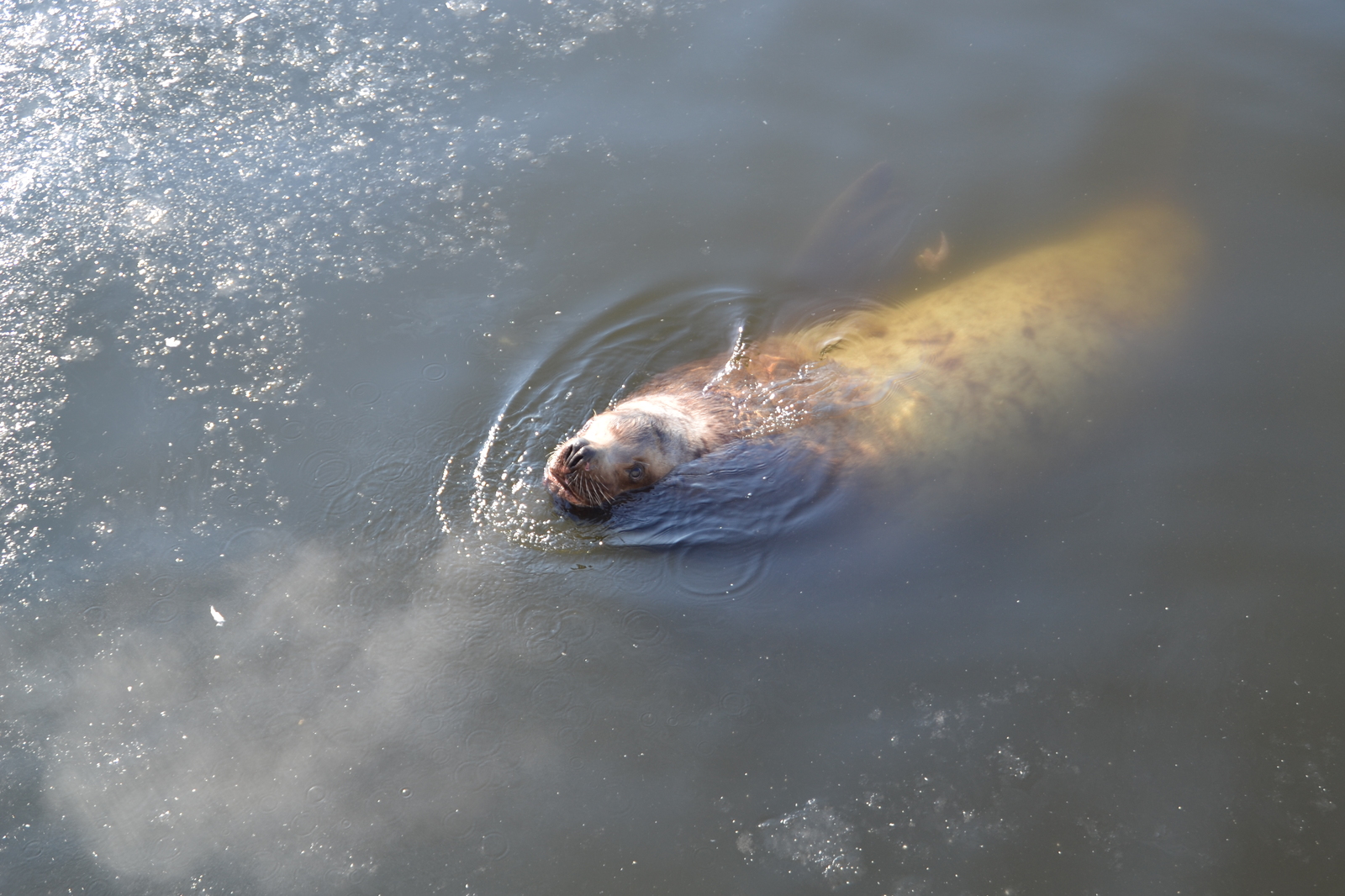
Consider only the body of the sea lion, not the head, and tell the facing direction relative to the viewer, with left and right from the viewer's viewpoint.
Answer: facing the viewer and to the left of the viewer
